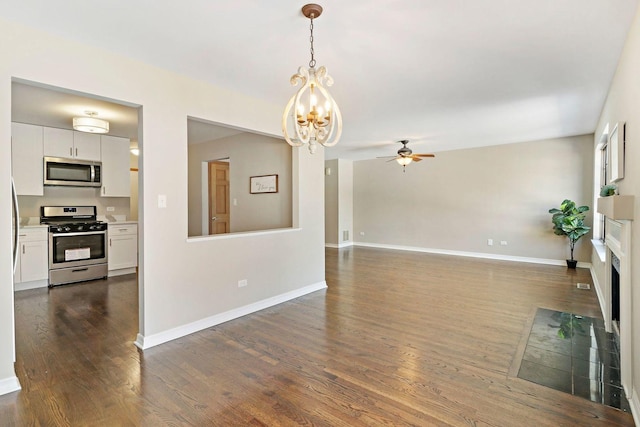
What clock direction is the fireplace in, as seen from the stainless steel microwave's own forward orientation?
The fireplace is roughly at 11 o'clock from the stainless steel microwave.

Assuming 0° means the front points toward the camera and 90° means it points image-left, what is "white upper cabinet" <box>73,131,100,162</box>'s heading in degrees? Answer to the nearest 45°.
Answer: approximately 0°

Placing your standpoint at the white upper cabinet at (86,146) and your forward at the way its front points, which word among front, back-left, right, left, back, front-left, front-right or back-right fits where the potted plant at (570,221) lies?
front-left

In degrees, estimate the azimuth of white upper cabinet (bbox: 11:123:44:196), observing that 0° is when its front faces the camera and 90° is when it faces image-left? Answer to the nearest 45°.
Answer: approximately 0°
